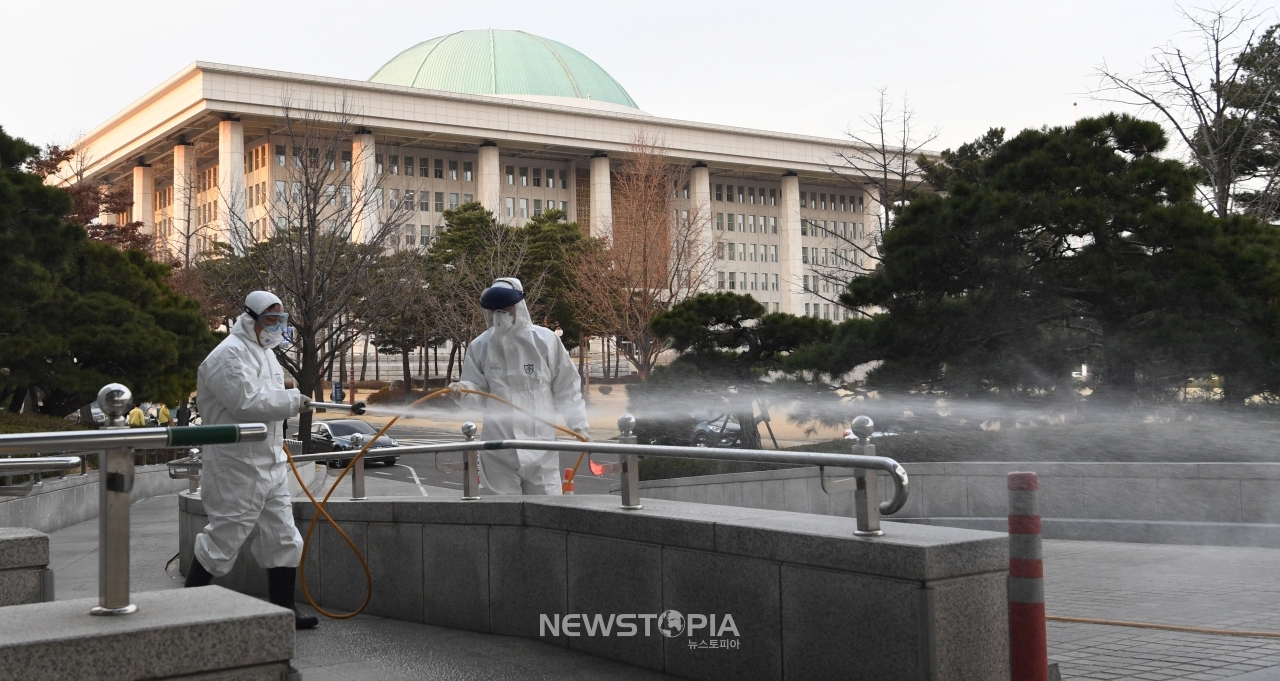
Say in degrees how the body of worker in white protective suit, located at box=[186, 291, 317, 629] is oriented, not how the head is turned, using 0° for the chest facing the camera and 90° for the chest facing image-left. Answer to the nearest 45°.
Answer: approximately 315°

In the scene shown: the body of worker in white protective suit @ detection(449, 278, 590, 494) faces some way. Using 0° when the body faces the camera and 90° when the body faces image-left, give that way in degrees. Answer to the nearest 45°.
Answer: approximately 0°

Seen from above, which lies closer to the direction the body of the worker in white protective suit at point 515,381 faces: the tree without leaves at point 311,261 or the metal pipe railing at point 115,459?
the metal pipe railing

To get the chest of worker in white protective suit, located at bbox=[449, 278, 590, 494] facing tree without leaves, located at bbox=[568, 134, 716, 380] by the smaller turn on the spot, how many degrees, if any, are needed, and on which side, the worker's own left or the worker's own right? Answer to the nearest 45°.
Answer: approximately 180°

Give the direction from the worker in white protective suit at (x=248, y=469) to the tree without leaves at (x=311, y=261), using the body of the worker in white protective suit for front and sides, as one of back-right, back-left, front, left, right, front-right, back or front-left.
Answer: back-left
